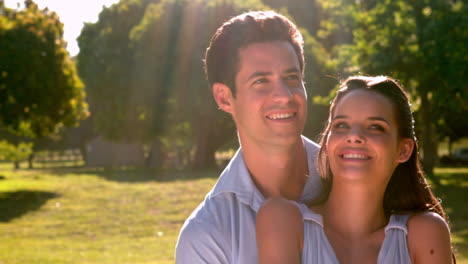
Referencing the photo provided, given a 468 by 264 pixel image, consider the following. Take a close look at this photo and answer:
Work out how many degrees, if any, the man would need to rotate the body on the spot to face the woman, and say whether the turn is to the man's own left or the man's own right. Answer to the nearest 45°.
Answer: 0° — they already face them

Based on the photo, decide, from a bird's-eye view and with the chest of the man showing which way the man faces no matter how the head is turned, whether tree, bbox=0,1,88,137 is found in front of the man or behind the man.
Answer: behind

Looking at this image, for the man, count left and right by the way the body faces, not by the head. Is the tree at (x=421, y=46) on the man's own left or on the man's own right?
on the man's own left

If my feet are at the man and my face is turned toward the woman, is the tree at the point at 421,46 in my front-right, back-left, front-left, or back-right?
back-left

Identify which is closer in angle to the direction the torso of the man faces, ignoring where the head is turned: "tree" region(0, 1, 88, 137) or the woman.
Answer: the woman

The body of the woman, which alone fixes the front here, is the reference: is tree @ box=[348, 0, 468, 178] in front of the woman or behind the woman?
behind

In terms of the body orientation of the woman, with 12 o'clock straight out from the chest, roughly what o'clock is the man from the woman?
The man is roughly at 4 o'clock from the woman.

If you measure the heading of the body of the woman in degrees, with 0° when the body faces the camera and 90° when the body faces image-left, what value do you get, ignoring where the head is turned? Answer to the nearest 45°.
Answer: approximately 0°
